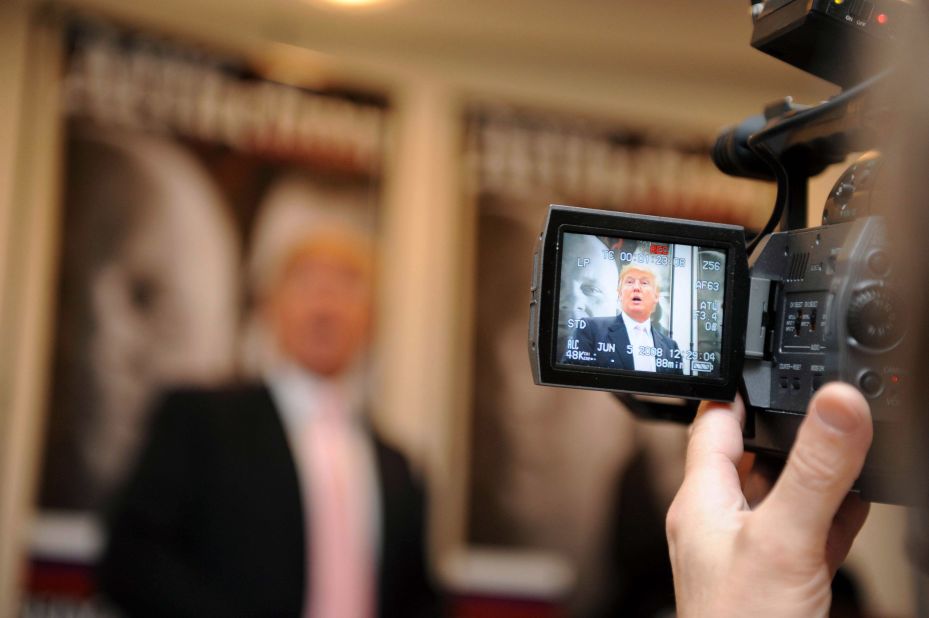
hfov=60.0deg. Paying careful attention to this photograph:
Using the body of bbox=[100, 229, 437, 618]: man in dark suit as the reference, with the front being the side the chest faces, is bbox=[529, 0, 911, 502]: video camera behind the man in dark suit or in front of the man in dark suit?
in front

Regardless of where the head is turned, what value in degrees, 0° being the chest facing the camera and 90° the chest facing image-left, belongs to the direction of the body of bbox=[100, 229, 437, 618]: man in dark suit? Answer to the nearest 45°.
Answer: approximately 315°

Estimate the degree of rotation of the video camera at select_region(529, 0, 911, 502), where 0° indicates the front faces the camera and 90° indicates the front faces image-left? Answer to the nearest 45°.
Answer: approximately 135°

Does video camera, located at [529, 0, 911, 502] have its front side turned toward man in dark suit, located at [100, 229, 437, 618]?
yes
